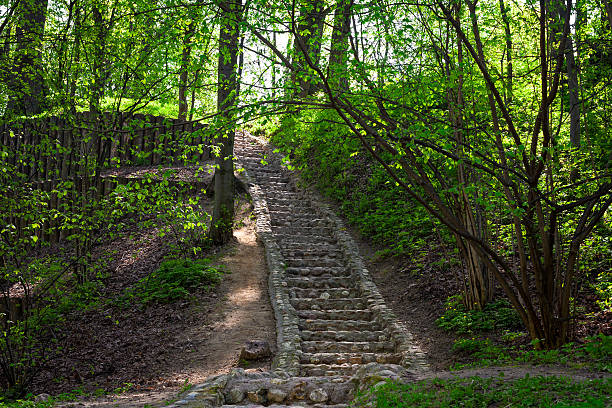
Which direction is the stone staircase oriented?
toward the camera

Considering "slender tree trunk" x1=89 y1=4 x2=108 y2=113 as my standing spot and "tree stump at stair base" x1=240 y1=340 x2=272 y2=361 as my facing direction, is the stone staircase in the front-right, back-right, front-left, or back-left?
front-left

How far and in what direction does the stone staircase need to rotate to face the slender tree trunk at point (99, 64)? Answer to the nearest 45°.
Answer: approximately 90° to its right
